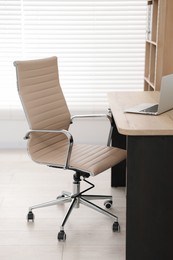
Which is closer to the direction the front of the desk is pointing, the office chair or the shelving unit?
the office chair

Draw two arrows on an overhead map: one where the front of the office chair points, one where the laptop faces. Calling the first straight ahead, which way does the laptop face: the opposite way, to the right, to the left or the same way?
the opposite way

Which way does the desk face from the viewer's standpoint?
to the viewer's left

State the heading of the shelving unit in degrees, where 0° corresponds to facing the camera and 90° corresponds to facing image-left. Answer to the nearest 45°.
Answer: approximately 45°

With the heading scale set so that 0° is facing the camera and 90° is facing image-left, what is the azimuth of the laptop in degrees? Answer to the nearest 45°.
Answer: approximately 135°

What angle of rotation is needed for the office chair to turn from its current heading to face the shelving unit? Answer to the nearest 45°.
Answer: approximately 90° to its left

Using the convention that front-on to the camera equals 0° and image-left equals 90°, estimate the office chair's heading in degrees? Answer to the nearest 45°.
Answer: approximately 315°

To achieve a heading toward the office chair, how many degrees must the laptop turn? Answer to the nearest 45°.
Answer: approximately 45° to its left

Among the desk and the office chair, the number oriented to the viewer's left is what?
1

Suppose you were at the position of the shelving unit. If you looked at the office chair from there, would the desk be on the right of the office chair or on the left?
left

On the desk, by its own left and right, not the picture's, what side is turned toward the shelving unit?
right

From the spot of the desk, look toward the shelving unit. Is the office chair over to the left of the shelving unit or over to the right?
left
